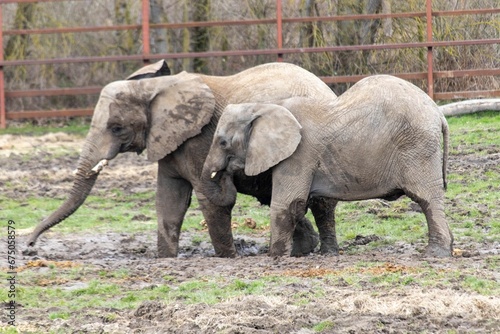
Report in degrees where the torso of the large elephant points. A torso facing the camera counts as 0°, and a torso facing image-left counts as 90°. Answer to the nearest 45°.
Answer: approximately 90°
